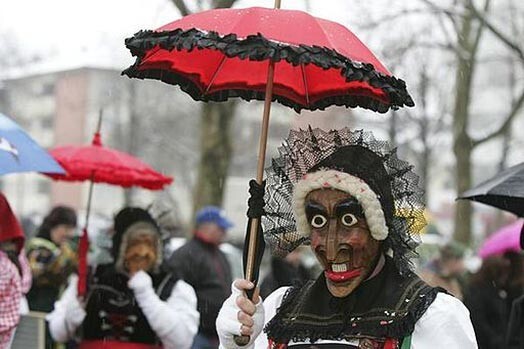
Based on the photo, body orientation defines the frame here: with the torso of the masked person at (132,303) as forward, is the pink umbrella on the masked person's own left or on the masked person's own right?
on the masked person's own left

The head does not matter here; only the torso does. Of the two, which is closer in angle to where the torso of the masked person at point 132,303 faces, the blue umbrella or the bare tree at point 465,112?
the blue umbrella

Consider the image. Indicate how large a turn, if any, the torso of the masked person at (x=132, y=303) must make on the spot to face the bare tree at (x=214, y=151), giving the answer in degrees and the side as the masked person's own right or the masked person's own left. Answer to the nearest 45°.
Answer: approximately 180°

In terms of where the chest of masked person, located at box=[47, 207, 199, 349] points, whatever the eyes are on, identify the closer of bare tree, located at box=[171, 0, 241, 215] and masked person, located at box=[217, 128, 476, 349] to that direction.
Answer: the masked person

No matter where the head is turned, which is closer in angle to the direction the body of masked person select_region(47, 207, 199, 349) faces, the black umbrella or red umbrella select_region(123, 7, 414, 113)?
the red umbrella

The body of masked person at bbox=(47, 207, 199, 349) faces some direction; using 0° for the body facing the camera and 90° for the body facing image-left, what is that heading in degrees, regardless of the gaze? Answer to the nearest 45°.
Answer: approximately 0°
